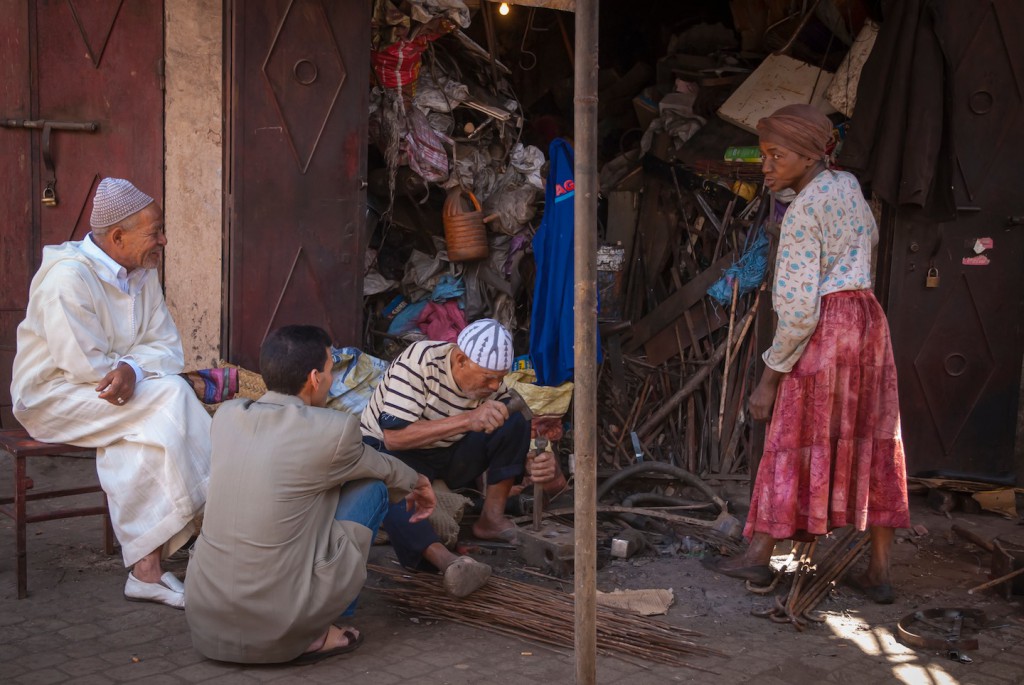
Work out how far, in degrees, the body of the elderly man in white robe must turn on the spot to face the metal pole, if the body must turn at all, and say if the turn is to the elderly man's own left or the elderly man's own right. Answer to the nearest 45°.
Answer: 0° — they already face it

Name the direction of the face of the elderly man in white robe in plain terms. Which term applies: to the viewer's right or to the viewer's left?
to the viewer's right

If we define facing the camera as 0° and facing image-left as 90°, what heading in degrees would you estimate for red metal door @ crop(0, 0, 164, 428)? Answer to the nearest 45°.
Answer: approximately 0°

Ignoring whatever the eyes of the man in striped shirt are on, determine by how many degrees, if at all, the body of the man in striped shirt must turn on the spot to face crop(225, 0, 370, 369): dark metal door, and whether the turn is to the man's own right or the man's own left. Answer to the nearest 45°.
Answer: approximately 180°

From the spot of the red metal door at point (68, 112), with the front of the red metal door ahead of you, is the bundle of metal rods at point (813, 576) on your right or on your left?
on your left

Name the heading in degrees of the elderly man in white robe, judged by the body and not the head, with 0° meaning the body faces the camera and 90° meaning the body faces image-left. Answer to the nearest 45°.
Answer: approximately 315°

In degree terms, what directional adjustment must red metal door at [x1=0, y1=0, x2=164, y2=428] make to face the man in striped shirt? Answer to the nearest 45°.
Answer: approximately 45° to its left

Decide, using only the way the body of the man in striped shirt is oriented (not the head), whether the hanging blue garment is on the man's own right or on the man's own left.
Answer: on the man's own left

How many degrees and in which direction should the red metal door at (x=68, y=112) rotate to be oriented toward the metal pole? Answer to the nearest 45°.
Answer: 0° — it already faces it

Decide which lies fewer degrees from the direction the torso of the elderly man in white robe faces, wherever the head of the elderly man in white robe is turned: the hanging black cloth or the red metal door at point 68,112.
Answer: the hanging black cloth

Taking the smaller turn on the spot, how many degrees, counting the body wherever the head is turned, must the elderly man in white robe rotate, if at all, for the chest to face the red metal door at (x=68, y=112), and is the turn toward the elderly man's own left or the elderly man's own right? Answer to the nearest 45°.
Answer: approximately 135° to the elderly man's own left

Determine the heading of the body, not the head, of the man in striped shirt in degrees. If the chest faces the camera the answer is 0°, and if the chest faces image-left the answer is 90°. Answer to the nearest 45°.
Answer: approximately 315°
